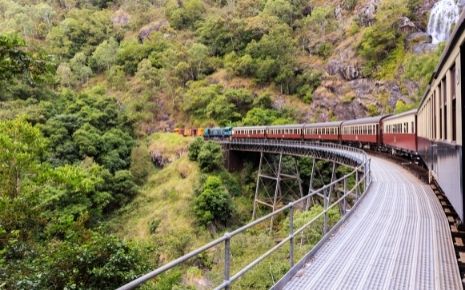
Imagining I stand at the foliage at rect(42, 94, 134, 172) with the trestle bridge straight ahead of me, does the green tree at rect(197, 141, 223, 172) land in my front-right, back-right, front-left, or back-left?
front-left

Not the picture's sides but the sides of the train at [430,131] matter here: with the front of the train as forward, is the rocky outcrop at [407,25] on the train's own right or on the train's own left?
on the train's own right

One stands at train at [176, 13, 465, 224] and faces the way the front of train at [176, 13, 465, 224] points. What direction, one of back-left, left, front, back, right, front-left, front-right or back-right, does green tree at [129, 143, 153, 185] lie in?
front

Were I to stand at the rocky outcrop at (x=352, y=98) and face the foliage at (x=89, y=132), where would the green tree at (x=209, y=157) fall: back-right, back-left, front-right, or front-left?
front-left

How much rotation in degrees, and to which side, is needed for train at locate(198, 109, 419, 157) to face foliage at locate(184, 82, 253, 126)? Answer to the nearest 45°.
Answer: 0° — it already faces it

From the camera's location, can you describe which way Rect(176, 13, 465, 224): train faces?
facing away from the viewer and to the left of the viewer

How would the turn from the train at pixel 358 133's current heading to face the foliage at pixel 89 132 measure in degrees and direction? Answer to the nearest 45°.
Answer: approximately 45° to its left

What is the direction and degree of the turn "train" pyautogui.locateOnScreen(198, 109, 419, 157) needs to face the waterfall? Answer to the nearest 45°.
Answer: approximately 90° to its right

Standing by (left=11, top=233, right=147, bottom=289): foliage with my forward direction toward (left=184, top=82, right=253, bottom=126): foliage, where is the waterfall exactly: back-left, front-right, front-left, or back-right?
front-right
